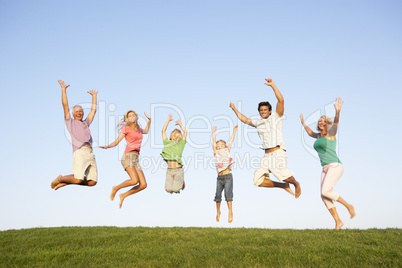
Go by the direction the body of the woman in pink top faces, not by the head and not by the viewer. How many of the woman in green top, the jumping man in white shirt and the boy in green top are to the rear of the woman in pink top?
0

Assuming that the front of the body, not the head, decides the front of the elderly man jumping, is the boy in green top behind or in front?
in front

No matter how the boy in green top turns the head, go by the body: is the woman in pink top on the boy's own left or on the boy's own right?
on the boy's own right

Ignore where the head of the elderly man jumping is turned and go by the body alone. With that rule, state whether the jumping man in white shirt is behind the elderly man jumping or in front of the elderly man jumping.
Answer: in front

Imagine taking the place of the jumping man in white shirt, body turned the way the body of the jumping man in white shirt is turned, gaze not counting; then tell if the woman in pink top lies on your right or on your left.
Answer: on your right

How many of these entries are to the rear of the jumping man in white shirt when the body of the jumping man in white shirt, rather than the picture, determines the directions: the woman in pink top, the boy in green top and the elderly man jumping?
0

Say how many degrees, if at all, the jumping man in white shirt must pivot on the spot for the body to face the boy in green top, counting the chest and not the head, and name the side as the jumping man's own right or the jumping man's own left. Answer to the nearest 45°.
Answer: approximately 45° to the jumping man's own right

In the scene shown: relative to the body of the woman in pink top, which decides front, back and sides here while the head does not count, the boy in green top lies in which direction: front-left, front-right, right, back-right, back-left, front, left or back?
front-left

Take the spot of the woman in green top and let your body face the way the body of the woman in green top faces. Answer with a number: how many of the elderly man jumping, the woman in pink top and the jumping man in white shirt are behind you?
0

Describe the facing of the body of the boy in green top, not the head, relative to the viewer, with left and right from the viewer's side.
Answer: facing the viewer

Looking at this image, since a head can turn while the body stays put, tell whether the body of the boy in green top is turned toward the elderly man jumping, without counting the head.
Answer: no

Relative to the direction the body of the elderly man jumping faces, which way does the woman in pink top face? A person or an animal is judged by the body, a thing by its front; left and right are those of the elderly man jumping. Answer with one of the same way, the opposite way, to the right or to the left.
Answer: the same way

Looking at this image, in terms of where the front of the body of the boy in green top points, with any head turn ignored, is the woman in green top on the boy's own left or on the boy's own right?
on the boy's own left

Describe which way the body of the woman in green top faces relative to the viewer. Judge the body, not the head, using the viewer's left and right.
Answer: facing the viewer and to the left of the viewer
